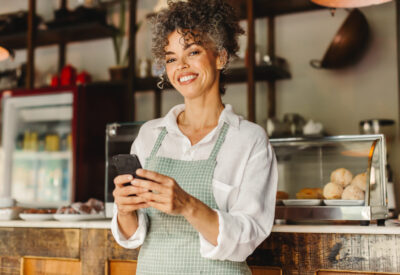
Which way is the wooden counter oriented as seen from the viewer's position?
toward the camera

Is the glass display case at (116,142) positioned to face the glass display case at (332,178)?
no

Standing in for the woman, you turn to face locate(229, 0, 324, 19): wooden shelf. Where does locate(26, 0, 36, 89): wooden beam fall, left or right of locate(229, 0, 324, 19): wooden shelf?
left

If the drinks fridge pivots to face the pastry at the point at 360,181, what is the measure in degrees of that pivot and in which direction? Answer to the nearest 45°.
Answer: approximately 90° to its left

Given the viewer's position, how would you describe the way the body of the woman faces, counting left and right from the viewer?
facing the viewer and to the left of the viewer

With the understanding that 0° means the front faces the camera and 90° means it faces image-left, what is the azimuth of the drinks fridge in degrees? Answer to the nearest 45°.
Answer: approximately 45°

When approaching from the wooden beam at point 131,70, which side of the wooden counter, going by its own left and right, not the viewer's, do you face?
back

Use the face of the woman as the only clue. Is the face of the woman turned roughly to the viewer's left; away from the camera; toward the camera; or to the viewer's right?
toward the camera

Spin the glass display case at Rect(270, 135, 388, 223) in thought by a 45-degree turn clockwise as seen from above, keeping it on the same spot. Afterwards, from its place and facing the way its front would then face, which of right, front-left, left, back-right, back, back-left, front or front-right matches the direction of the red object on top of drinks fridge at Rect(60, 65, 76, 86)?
right

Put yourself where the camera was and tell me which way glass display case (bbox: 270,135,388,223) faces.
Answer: facing the viewer

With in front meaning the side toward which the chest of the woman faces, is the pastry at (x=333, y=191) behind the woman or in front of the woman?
behind

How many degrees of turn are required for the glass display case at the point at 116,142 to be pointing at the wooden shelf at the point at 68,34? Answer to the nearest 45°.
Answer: approximately 180°
